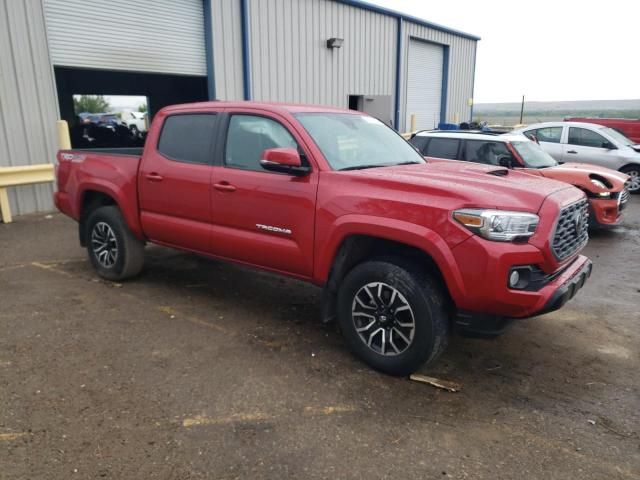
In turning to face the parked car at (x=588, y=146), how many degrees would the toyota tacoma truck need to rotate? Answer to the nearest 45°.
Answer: approximately 90° to its left

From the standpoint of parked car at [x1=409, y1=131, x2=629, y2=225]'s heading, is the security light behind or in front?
behind

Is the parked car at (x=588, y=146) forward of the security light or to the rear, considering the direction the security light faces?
forward

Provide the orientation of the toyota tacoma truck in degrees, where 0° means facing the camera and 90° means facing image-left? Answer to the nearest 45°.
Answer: approximately 315°

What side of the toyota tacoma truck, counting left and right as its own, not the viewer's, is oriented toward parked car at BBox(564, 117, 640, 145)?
left

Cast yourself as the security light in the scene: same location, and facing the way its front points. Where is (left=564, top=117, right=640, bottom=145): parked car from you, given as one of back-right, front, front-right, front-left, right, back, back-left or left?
front-left

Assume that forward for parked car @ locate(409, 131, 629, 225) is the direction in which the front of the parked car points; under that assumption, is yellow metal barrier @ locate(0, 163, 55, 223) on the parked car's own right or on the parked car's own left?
on the parked car's own right

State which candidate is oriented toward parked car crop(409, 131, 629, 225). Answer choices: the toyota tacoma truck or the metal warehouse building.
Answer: the metal warehouse building

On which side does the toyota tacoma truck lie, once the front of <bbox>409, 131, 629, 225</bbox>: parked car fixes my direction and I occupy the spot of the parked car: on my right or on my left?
on my right

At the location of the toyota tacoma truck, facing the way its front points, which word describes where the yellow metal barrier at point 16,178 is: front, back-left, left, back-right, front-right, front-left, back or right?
back
